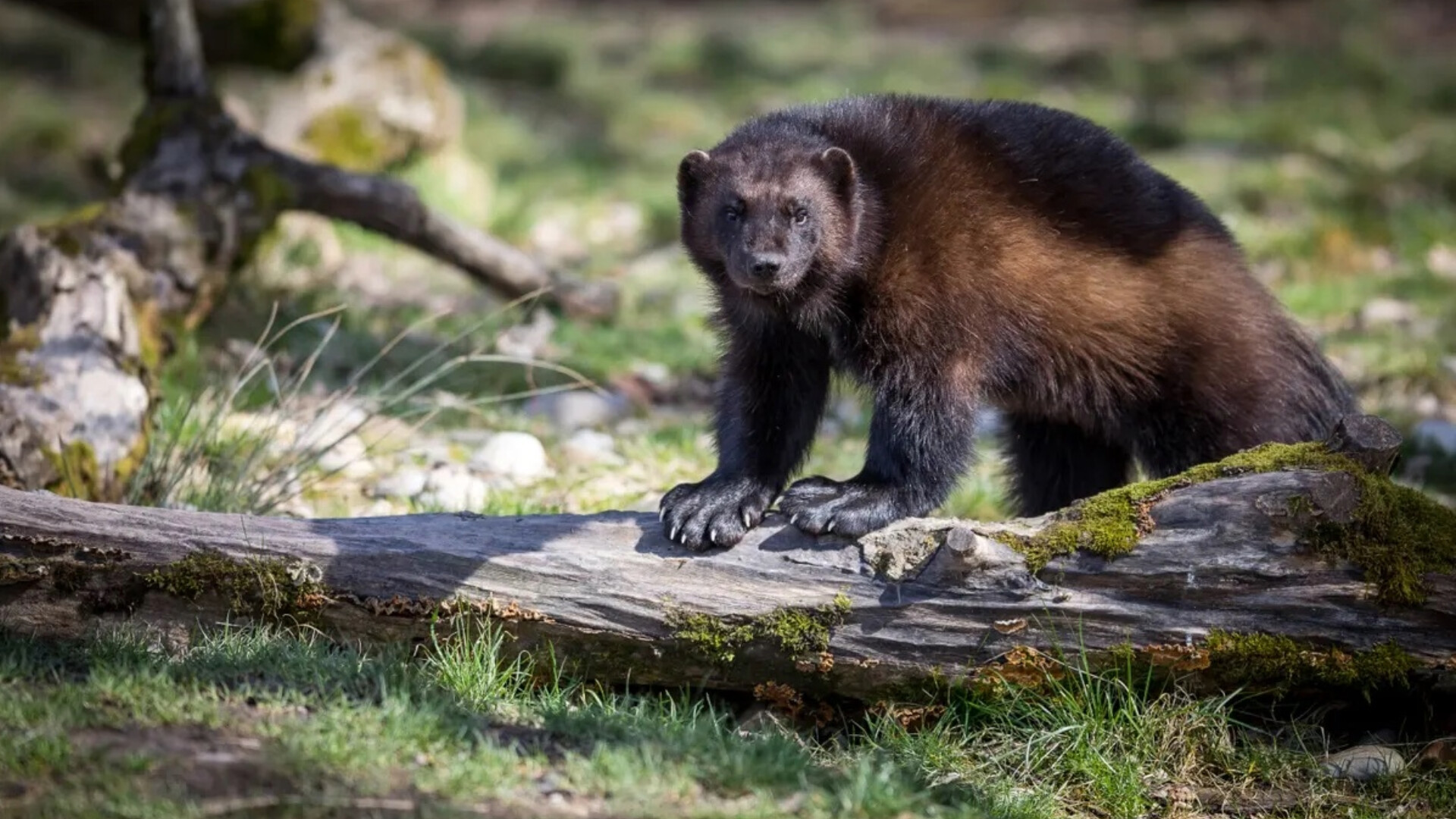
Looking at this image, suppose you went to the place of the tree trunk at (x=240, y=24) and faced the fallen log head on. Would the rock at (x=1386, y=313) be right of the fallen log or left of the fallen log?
left

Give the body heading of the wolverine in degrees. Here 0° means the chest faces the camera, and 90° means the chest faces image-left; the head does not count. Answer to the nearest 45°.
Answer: approximately 45°

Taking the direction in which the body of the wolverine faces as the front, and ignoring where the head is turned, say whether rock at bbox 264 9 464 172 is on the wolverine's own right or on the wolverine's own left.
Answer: on the wolverine's own right

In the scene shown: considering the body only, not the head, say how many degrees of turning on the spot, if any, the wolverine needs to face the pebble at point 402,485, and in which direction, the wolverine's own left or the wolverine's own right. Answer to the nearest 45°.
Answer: approximately 45° to the wolverine's own right

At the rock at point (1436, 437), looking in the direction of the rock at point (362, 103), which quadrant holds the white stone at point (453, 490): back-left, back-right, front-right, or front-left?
front-left

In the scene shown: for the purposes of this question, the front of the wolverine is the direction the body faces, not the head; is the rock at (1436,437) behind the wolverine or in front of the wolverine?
behind

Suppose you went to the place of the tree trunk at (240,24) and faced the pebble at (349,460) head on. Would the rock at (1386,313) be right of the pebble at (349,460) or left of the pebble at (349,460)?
left

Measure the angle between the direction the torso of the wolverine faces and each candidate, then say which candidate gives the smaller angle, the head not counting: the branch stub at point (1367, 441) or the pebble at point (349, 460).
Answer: the pebble

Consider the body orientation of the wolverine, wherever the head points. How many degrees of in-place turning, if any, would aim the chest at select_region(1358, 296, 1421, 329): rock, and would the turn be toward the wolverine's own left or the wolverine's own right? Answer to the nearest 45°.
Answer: approximately 180°

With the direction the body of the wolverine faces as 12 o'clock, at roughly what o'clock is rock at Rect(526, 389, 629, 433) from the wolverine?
The rock is roughly at 3 o'clock from the wolverine.

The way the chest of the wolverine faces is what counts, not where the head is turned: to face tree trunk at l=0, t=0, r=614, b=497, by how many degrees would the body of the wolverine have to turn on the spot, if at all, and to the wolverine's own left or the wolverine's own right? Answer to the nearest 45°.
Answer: approximately 45° to the wolverine's own right

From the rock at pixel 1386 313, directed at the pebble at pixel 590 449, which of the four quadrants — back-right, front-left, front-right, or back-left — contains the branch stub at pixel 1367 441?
front-left

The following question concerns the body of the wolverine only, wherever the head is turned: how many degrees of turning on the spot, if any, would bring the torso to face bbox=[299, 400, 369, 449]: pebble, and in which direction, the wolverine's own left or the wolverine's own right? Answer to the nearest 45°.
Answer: approximately 45° to the wolverine's own right

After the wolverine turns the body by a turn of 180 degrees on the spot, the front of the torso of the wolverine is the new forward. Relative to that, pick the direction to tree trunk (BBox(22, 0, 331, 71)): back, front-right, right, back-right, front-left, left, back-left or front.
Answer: left

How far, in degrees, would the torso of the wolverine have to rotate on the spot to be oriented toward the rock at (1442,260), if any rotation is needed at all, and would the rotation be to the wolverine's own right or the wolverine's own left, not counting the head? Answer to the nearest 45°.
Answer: approximately 180°
